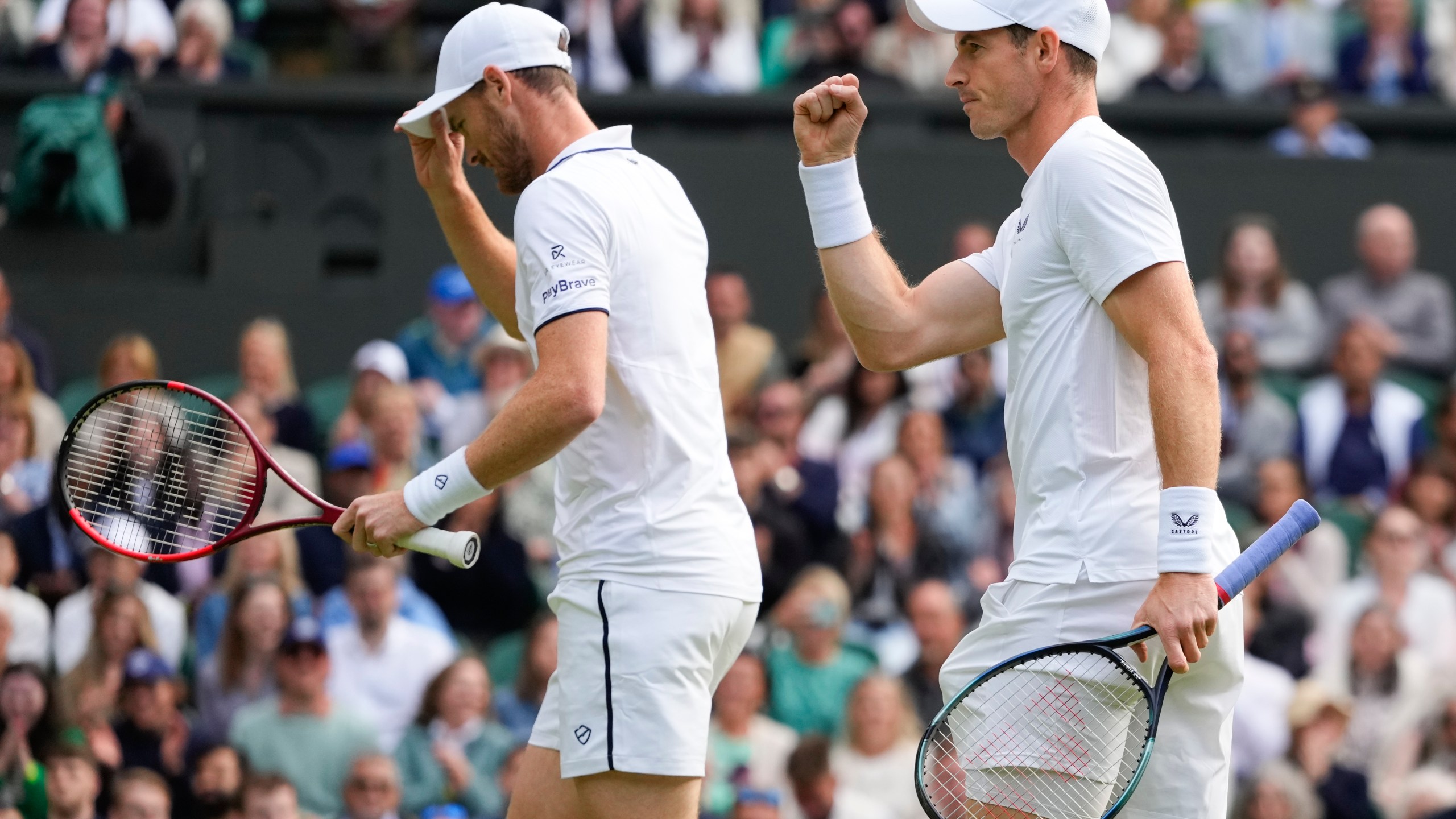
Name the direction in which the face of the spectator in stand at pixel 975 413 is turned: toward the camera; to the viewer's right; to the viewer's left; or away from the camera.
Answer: toward the camera

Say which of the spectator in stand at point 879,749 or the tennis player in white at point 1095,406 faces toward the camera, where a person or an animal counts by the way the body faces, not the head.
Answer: the spectator in stand

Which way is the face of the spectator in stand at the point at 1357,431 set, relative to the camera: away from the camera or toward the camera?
toward the camera

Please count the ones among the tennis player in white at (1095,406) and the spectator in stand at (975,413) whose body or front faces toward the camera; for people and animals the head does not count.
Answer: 1

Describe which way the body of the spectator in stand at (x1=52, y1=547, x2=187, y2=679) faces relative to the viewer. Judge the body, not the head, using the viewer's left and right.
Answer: facing the viewer

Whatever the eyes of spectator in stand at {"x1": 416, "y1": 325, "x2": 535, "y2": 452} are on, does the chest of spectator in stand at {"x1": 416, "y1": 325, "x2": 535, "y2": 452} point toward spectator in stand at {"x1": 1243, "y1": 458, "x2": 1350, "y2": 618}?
no

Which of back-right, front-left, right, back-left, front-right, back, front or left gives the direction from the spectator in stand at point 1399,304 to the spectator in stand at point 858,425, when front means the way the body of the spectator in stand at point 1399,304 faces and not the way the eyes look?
front-right

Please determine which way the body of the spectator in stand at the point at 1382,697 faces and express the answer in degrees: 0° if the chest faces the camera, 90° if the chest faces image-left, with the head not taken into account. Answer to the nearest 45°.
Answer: approximately 0°

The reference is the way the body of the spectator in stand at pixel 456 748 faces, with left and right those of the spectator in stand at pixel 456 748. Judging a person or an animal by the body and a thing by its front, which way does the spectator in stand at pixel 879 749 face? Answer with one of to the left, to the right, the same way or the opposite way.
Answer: the same way

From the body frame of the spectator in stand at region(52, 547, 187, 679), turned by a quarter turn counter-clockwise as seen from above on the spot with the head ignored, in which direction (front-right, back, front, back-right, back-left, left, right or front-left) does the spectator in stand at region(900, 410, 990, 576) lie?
front

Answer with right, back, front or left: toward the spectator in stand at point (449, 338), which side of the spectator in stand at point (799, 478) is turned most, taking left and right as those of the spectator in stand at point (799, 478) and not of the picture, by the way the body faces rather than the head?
right

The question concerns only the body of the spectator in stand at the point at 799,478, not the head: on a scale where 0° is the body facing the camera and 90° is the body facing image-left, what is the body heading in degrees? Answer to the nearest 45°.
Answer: approximately 45°

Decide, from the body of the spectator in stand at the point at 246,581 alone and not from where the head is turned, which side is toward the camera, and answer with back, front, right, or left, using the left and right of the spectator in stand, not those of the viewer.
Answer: front

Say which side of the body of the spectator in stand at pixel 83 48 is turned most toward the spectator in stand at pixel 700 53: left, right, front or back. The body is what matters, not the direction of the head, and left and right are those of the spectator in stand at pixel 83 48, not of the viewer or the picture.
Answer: left

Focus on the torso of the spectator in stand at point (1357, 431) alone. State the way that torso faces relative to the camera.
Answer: toward the camera

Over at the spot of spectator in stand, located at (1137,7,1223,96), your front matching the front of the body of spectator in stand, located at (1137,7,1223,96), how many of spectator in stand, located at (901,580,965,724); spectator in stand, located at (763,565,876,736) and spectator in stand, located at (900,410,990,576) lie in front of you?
3

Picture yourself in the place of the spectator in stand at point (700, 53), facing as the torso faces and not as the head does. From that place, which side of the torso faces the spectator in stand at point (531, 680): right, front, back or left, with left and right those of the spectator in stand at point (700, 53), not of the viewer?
front

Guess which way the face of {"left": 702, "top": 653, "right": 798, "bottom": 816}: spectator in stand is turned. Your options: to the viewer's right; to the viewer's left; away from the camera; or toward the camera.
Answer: toward the camera

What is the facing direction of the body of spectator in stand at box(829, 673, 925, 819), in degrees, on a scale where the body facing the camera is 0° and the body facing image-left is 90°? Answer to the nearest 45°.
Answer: approximately 0°
